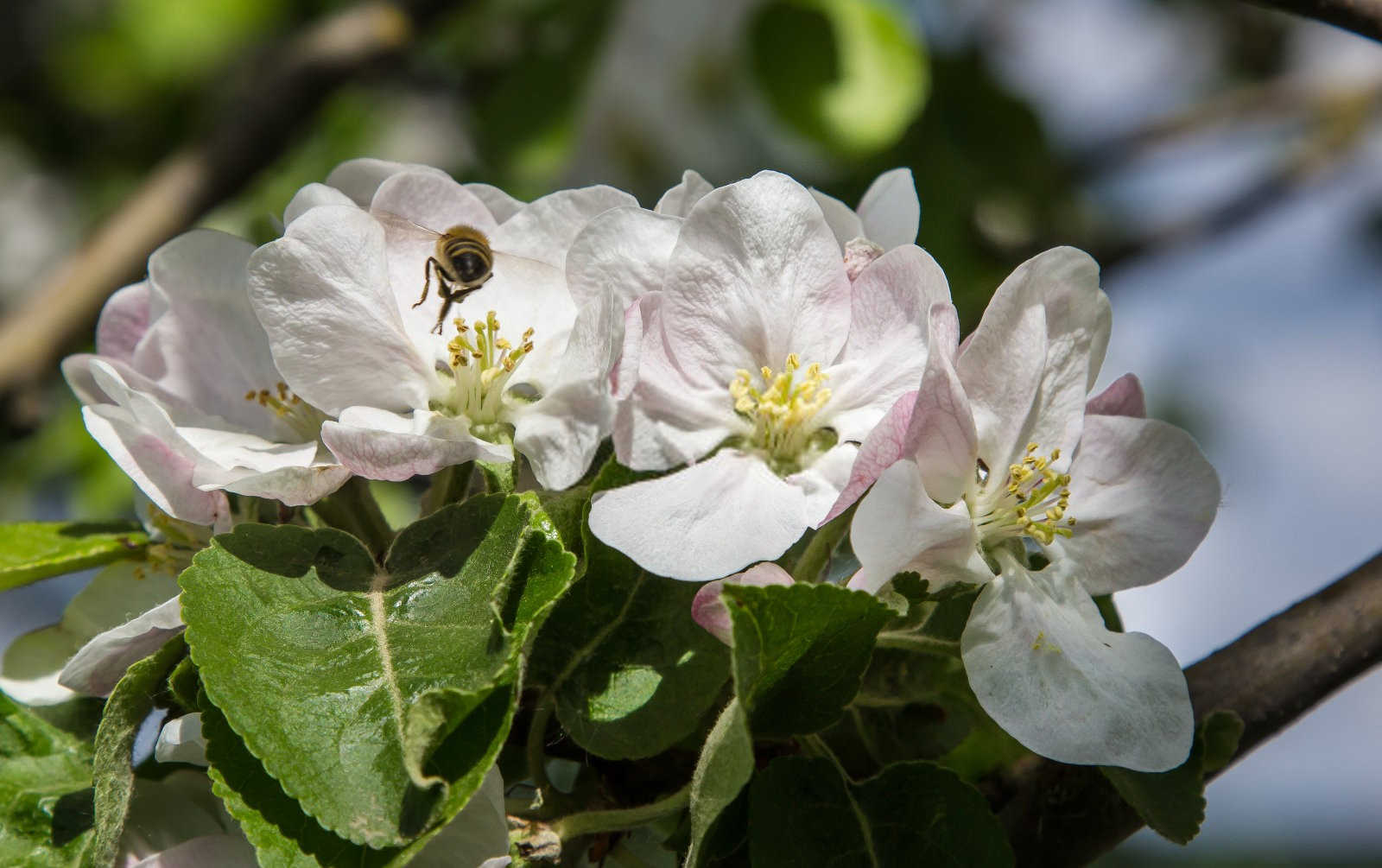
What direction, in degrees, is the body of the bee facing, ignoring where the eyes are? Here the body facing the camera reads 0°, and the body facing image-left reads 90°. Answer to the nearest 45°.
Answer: approximately 180°

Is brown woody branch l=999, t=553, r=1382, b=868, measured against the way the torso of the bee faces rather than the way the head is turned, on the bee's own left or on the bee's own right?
on the bee's own right

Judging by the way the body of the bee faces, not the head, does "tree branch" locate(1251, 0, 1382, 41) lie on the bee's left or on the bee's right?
on the bee's right

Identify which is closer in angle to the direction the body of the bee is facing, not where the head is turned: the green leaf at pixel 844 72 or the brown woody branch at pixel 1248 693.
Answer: the green leaf
